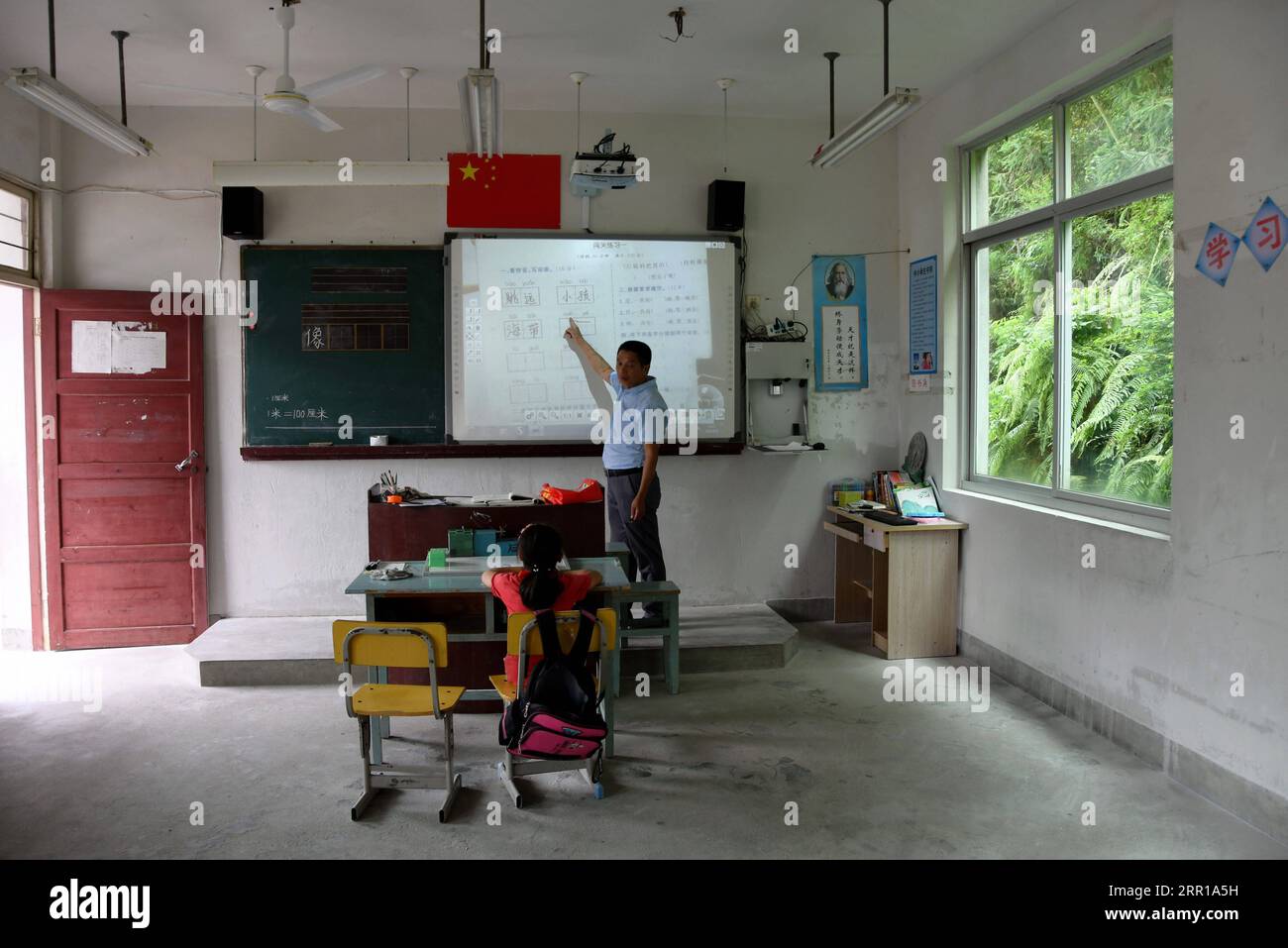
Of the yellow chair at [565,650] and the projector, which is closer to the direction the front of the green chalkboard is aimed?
the yellow chair

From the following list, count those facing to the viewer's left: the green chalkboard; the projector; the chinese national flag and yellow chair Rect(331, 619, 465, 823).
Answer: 0

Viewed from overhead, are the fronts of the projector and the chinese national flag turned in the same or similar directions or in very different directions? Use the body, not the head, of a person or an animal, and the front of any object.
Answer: very different directions

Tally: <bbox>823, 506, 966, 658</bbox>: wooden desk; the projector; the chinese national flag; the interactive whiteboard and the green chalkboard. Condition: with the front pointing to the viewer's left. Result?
1

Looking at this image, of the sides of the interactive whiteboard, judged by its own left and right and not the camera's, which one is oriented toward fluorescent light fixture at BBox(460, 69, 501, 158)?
front

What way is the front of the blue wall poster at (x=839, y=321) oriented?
toward the camera

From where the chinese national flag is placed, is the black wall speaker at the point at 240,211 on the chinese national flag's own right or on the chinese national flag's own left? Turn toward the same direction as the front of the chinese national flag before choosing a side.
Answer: on the chinese national flag's own right

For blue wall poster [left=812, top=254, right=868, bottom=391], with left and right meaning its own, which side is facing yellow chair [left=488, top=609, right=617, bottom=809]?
front

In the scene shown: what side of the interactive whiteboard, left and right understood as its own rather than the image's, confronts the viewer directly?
front

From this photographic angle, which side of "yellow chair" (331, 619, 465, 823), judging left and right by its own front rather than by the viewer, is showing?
back
